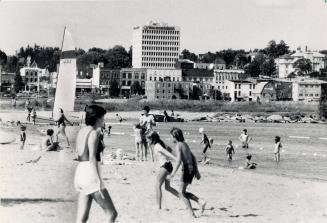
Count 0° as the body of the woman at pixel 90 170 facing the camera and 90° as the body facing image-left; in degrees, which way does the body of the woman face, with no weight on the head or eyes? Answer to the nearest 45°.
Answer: approximately 225°

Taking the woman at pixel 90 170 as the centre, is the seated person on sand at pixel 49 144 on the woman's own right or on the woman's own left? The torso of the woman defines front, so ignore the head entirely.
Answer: on the woman's own left

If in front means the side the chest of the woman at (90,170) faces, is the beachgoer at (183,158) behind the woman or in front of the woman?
in front
